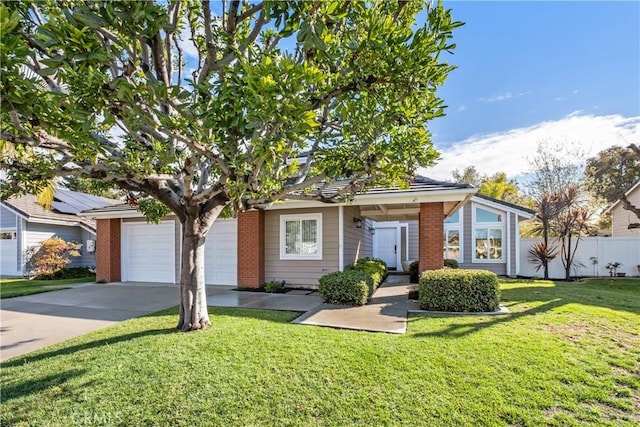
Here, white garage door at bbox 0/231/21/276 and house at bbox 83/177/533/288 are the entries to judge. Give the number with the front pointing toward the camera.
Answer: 2

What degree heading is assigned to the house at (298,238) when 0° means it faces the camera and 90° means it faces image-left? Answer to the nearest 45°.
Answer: approximately 0°

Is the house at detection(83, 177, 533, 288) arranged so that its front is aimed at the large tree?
yes

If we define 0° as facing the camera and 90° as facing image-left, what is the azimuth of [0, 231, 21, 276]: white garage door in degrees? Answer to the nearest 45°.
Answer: approximately 0°

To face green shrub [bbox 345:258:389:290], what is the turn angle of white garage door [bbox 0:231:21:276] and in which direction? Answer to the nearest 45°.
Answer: approximately 45° to its left

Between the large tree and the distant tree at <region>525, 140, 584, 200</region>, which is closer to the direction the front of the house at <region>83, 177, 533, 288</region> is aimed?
the large tree

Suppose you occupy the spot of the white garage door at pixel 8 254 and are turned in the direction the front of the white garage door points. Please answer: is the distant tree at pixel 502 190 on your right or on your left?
on your left

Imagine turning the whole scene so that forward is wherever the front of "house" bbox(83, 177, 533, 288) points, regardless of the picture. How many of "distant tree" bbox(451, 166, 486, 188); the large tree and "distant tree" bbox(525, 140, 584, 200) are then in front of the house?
1
